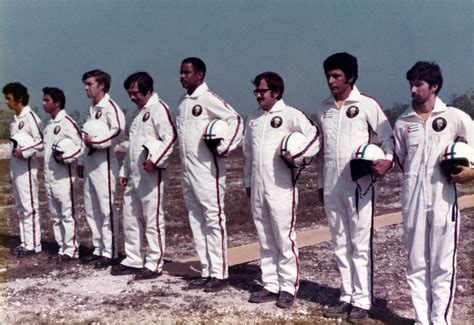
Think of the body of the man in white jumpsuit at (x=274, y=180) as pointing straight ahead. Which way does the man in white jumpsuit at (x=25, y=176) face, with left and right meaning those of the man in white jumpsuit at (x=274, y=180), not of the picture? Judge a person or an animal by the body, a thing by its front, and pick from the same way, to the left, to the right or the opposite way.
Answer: the same way

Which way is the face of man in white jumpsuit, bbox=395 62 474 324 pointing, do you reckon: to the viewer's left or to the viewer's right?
to the viewer's left

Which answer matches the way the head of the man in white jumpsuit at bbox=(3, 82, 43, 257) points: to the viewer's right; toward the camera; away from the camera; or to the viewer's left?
to the viewer's left

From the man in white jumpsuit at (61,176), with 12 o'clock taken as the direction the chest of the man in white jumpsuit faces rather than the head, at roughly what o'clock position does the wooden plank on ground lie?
The wooden plank on ground is roughly at 8 o'clock from the man in white jumpsuit.

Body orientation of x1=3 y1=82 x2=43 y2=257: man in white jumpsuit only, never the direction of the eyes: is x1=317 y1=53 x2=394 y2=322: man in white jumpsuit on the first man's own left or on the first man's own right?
on the first man's own left

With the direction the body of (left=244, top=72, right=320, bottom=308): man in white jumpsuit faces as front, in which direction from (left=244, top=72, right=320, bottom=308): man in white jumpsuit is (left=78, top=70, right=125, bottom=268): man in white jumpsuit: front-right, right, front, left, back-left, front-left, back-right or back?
right

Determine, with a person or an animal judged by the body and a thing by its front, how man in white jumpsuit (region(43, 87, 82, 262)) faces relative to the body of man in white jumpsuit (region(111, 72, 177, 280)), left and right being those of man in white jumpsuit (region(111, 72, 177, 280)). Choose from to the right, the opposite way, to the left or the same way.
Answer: the same way

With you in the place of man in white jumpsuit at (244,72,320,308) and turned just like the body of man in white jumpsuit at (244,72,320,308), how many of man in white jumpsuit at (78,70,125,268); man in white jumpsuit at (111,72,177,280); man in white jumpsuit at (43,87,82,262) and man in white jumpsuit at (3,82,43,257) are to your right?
4

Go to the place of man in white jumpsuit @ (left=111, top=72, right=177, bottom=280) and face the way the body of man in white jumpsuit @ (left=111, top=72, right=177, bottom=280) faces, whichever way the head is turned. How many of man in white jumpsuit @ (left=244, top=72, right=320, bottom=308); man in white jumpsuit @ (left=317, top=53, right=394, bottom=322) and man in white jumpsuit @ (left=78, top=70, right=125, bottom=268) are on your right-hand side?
1

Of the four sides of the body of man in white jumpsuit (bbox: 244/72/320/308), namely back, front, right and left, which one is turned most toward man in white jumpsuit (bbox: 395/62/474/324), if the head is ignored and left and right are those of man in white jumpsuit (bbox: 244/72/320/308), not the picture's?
left

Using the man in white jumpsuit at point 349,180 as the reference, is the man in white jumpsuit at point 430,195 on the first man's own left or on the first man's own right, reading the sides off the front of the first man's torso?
on the first man's own left

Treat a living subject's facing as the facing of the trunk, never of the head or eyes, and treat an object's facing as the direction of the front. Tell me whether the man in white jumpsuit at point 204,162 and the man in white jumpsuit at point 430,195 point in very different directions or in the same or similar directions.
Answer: same or similar directions

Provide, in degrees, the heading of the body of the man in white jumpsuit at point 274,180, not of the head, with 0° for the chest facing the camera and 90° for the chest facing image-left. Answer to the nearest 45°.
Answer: approximately 45°

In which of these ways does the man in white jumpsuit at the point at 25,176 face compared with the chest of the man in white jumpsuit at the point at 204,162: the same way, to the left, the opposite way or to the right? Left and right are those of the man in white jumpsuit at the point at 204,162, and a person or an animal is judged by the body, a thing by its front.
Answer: the same way

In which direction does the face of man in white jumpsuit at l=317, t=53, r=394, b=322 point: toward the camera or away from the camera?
toward the camera

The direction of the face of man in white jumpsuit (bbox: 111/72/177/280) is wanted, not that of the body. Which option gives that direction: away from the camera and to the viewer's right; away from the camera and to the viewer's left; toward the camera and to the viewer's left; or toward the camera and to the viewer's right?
toward the camera and to the viewer's left

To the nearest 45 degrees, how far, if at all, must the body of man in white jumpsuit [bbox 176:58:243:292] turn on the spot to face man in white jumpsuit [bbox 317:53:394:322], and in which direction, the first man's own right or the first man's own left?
approximately 90° to the first man's own left
